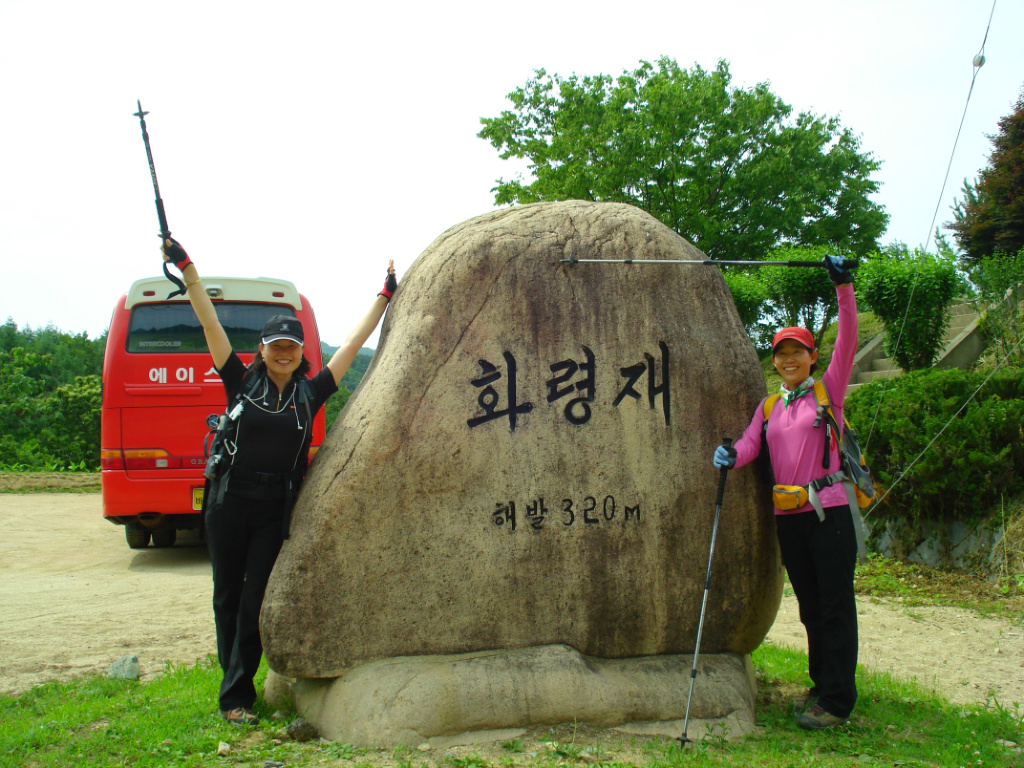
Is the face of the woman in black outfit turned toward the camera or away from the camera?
toward the camera

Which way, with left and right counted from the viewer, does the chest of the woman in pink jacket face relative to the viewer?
facing the viewer and to the left of the viewer

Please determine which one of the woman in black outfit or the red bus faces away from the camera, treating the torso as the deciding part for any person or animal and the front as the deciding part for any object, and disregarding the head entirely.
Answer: the red bus

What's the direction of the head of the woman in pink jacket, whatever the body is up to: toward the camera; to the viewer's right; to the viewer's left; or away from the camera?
toward the camera

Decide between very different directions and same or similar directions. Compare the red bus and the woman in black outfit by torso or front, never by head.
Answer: very different directions

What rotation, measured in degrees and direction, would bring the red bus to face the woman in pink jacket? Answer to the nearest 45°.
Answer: approximately 135° to its right

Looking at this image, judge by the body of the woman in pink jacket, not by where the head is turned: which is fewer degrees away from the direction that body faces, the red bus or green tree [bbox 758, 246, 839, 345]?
the red bus

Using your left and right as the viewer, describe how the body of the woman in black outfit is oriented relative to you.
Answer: facing the viewer

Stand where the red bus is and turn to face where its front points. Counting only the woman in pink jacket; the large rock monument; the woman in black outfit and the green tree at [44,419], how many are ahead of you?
1

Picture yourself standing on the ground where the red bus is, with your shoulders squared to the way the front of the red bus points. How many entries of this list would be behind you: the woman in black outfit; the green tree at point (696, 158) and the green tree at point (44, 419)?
1

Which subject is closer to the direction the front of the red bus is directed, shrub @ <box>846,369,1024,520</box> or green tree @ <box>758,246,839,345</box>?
the green tree

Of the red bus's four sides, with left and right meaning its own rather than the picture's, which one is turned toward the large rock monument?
back

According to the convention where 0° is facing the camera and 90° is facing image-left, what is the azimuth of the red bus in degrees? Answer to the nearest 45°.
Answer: approximately 180°
